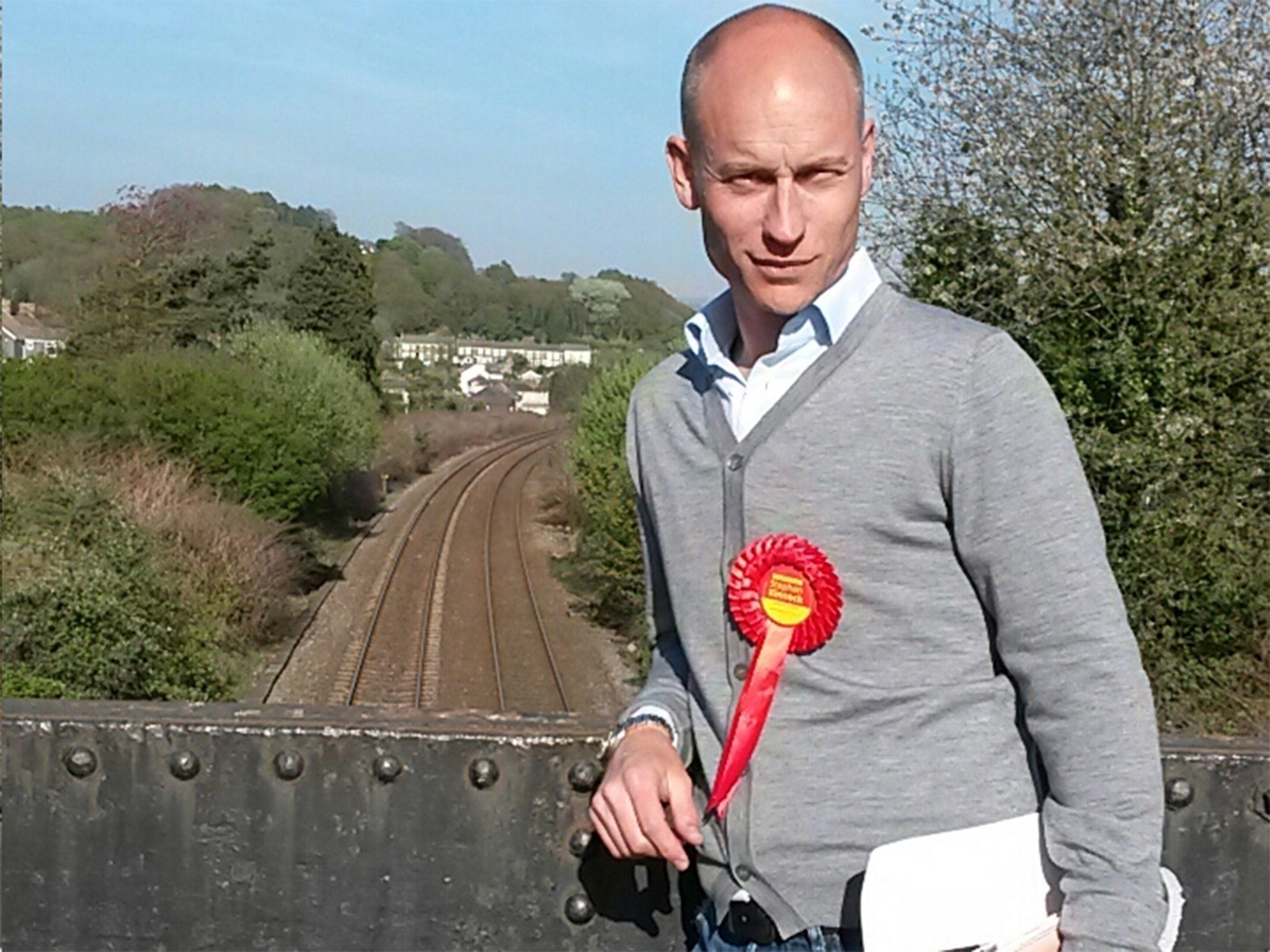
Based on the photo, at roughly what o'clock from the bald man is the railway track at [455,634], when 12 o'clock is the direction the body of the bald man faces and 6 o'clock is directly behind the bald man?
The railway track is roughly at 4 o'clock from the bald man.

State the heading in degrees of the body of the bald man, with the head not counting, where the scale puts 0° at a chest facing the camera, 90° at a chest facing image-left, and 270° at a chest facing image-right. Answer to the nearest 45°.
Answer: approximately 45°

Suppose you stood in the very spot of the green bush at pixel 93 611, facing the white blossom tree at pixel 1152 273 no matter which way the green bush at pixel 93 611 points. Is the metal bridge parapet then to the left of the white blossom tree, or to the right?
right

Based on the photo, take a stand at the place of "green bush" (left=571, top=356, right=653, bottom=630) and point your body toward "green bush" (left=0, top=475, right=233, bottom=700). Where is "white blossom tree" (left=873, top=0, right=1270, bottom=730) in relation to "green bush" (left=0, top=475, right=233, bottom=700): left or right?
left

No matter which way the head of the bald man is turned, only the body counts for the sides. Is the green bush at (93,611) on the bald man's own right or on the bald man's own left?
on the bald man's own right

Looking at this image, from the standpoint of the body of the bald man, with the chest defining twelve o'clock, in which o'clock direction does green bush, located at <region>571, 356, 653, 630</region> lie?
The green bush is roughly at 4 o'clock from the bald man.

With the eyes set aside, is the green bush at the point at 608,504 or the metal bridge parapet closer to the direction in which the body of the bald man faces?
the metal bridge parapet

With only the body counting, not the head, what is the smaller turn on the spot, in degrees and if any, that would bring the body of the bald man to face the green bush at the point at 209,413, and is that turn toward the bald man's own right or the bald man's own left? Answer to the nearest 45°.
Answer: approximately 90° to the bald man's own right
